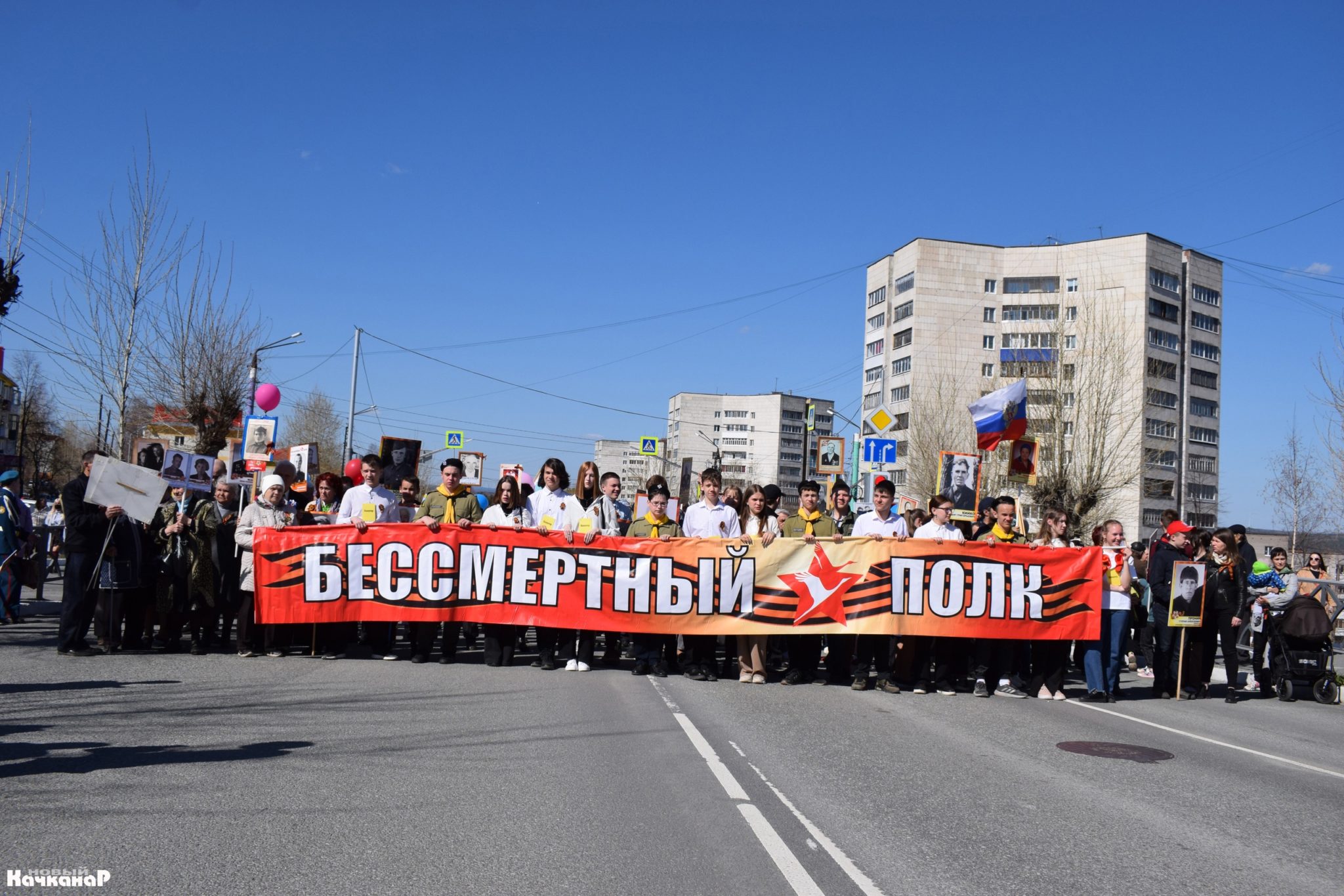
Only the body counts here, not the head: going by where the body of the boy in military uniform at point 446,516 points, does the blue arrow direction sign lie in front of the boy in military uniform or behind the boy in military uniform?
behind

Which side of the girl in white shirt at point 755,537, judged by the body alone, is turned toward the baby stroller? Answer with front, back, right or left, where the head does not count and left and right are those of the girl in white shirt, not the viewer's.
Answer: left

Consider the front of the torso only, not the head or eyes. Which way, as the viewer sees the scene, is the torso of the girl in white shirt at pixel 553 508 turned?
toward the camera

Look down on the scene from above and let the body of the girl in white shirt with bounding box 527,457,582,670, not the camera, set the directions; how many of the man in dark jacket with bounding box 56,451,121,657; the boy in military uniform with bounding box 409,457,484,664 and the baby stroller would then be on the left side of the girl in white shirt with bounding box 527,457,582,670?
1

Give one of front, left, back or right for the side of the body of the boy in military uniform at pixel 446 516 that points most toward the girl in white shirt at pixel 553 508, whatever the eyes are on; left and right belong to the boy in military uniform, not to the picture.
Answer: left

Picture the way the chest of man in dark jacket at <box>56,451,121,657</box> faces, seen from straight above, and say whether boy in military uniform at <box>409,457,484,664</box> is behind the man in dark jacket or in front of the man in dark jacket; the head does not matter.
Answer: in front

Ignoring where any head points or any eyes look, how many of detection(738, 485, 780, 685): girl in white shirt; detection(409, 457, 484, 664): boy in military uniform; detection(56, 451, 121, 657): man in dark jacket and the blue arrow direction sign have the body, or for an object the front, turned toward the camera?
3

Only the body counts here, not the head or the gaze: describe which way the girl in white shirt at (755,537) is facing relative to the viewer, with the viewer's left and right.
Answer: facing the viewer

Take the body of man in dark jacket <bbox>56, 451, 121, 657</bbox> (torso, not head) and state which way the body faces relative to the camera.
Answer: to the viewer's right

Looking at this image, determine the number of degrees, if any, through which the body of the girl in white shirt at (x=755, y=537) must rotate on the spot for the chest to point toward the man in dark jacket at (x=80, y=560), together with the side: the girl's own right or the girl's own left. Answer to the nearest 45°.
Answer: approximately 90° to the girl's own right

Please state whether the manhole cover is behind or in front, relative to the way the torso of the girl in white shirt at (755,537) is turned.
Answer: in front
